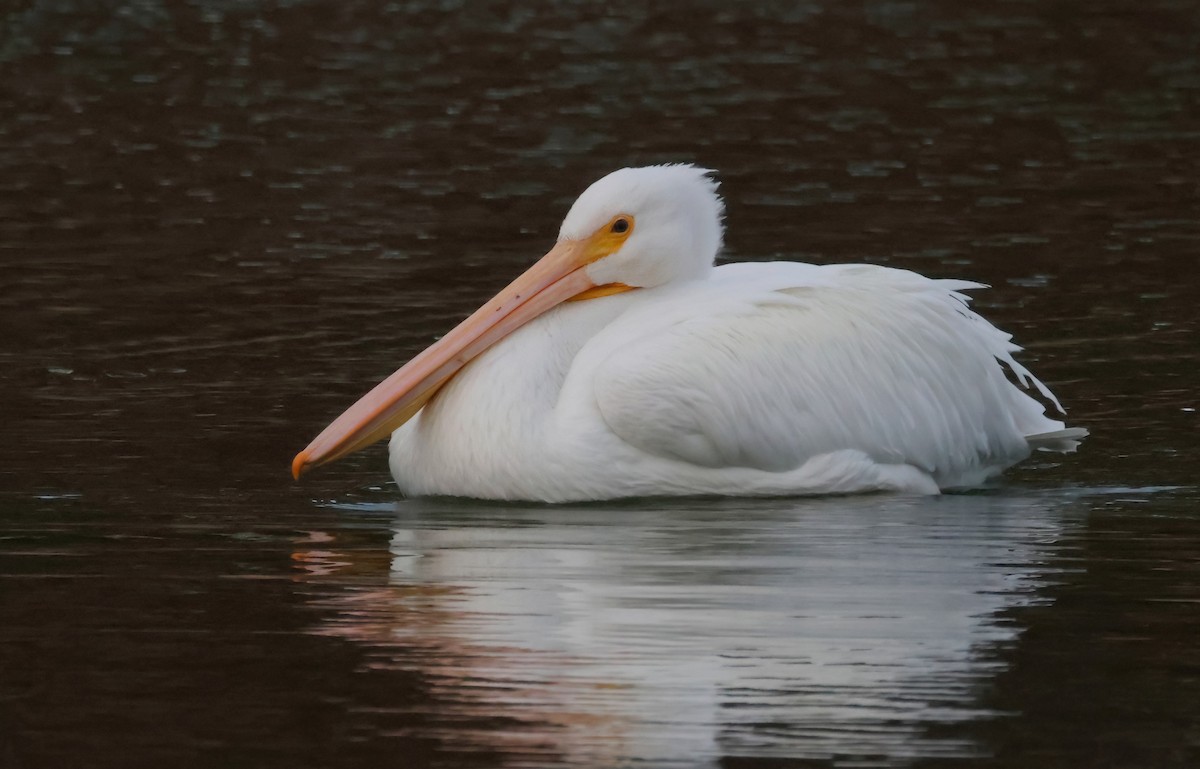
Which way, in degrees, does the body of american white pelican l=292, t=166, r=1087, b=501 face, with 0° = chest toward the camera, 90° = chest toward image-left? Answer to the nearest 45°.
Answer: approximately 90°
